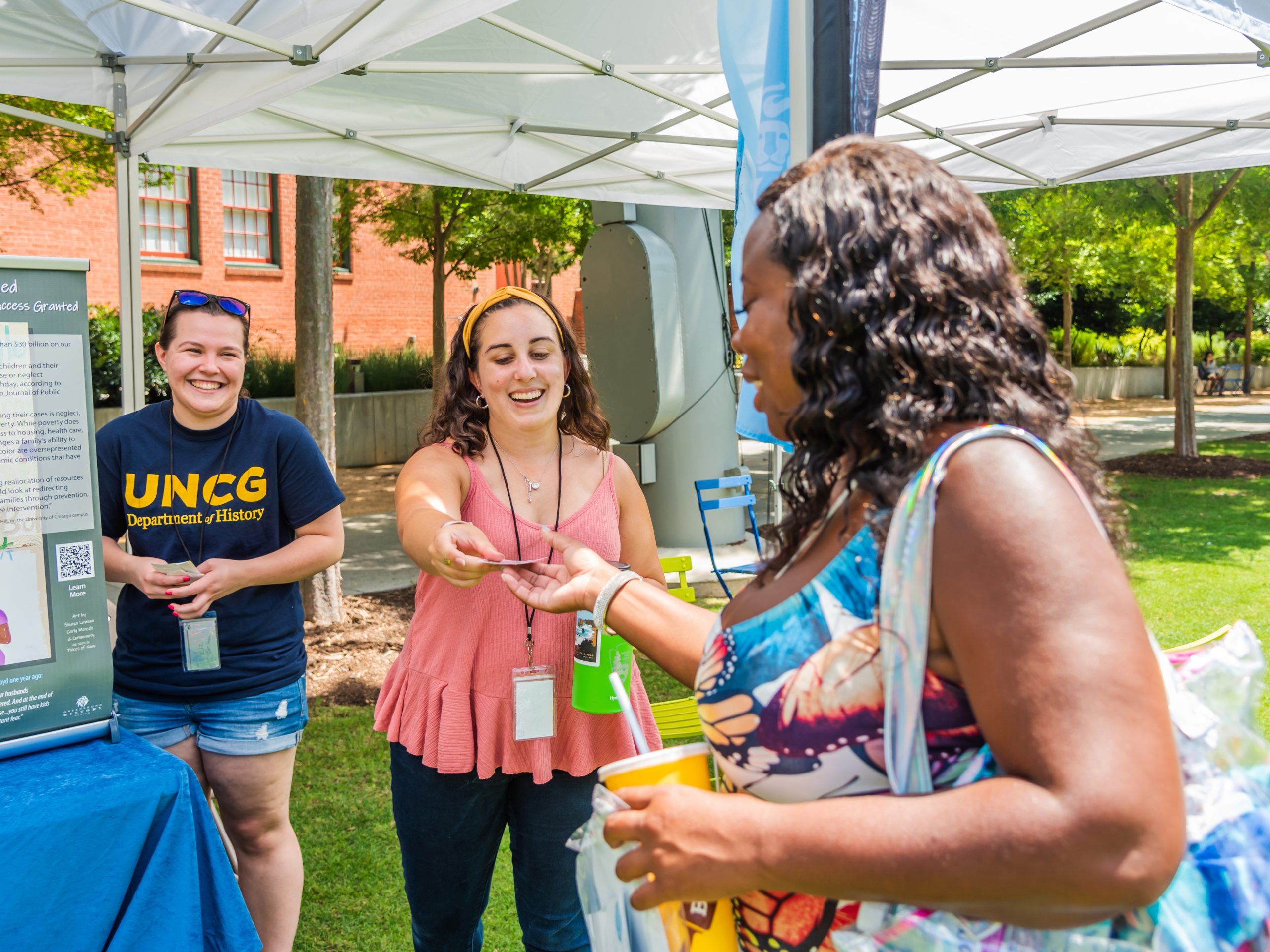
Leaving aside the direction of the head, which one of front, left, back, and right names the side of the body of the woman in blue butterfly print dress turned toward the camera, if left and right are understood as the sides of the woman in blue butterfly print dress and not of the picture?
left

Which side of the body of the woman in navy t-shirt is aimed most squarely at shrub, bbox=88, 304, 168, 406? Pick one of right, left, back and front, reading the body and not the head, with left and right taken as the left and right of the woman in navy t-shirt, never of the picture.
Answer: back

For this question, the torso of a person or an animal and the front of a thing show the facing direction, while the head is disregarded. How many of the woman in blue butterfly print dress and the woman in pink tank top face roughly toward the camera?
1

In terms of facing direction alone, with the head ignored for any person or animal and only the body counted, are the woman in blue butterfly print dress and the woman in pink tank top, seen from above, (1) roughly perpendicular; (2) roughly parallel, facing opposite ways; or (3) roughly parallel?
roughly perpendicular

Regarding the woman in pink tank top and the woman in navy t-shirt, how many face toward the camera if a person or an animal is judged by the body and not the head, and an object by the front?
2

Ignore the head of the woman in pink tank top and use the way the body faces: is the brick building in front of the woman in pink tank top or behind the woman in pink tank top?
behind

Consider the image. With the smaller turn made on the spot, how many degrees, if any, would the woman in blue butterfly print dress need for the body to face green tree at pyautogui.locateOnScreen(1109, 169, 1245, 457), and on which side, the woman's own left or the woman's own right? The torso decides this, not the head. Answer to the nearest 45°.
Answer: approximately 90° to the woman's own right

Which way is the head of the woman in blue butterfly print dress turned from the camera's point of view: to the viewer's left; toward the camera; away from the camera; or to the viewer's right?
to the viewer's left

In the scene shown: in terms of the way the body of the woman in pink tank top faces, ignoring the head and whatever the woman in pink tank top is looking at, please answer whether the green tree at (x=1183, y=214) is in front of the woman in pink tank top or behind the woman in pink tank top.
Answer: behind

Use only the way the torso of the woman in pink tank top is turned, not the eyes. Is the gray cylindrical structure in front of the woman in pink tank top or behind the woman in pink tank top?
behind
